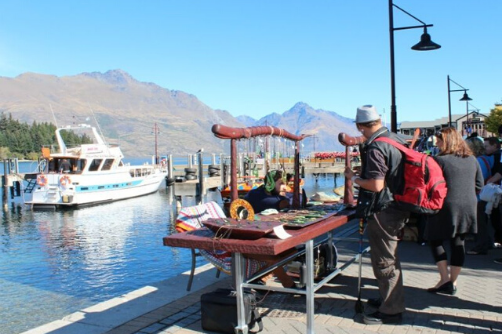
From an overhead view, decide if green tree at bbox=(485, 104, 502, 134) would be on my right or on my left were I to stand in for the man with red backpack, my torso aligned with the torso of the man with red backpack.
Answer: on my right

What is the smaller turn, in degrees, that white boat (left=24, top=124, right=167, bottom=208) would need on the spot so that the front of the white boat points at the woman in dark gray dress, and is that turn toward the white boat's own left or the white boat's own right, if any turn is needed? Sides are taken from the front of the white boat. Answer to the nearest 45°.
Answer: approximately 135° to the white boat's own right

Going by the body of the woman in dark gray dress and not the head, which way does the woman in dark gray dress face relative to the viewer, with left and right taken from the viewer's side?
facing away from the viewer and to the left of the viewer

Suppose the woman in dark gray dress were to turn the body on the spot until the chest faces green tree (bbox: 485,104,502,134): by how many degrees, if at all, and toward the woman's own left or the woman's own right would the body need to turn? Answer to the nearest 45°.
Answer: approximately 45° to the woman's own right

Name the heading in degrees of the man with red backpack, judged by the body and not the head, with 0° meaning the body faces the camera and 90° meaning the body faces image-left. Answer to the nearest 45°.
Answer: approximately 90°

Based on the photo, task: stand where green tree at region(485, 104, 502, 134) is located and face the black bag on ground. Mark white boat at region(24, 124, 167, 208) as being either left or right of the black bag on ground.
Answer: right
